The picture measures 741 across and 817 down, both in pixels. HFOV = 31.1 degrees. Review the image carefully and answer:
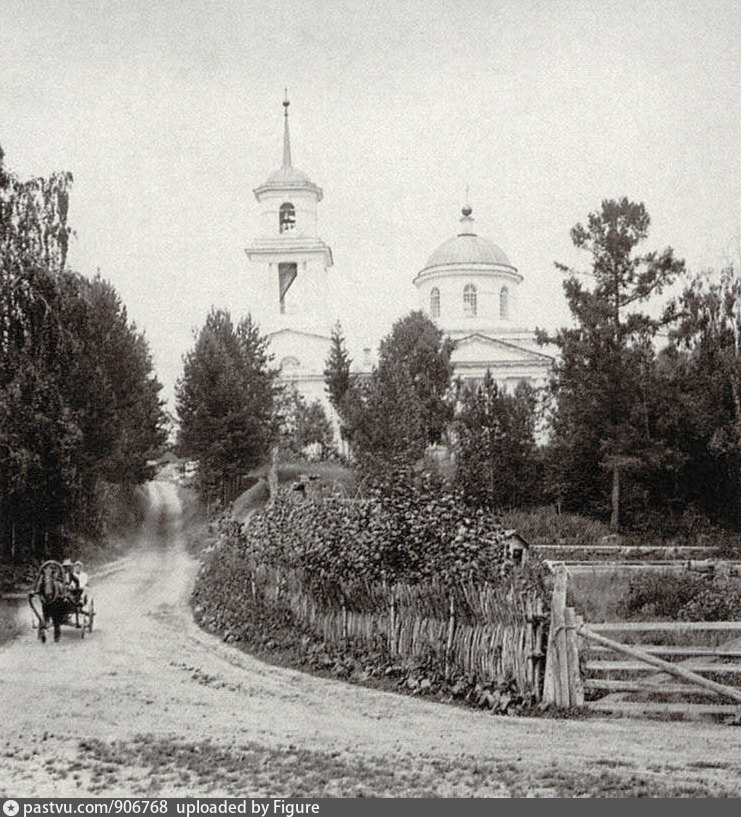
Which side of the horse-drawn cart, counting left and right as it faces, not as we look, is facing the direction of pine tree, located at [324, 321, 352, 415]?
back

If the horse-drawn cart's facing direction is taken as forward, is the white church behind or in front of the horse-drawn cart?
behind

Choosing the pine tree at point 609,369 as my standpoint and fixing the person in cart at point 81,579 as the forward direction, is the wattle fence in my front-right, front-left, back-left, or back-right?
front-left

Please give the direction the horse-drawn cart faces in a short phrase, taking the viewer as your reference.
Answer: facing the viewer and to the left of the viewer

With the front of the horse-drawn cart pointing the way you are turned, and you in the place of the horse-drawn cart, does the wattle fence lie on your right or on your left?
on your left

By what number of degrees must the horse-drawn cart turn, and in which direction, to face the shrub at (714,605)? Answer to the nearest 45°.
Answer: approximately 135° to its left

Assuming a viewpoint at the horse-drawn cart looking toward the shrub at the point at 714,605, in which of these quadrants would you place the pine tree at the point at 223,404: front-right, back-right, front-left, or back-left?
front-left

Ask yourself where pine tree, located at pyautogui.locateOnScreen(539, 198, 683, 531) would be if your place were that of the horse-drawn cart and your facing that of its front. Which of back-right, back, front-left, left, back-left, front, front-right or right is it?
back-left

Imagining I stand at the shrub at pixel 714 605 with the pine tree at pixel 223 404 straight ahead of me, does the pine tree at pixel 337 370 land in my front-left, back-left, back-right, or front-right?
front-right

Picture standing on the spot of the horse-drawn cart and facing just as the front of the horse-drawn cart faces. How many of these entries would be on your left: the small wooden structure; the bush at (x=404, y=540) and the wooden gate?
3

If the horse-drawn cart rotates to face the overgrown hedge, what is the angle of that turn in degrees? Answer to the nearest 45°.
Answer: approximately 90° to its left

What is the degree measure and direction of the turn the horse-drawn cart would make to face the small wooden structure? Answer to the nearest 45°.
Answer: approximately 90° to its left

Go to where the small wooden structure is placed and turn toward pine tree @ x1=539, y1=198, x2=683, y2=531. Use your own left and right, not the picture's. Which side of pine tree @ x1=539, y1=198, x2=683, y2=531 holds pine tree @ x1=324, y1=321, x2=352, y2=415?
left

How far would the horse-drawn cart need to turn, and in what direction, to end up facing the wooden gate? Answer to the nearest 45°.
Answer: approximately 90° to its left
